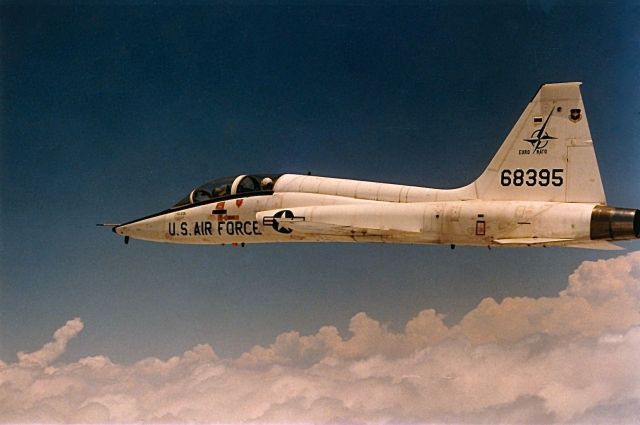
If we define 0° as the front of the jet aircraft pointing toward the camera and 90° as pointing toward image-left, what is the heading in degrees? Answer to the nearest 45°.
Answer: approximately 90°
